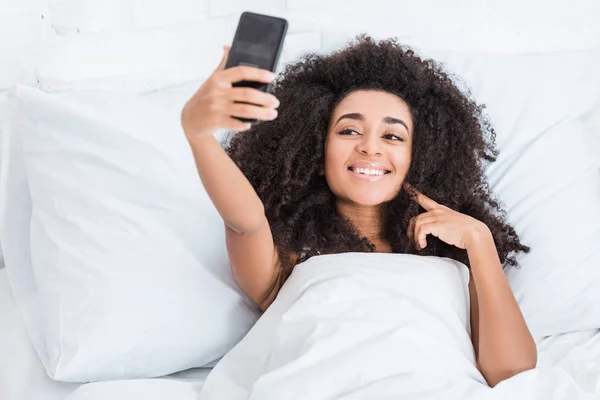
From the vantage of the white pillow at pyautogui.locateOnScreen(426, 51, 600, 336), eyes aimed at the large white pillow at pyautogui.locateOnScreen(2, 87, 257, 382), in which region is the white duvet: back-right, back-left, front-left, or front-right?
front-left

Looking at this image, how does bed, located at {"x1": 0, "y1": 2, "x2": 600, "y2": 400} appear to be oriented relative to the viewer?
toward the camera
